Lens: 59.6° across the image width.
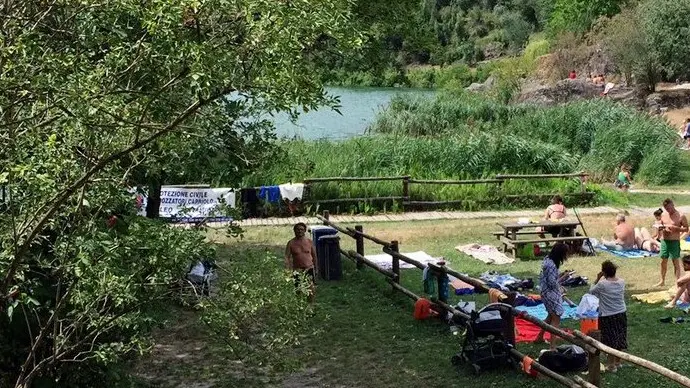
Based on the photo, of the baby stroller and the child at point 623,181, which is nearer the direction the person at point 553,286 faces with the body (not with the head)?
the child

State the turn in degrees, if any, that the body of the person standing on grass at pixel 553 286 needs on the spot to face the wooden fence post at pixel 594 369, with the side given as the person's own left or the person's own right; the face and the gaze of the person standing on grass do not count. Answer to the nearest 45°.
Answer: approximately 90° to the person's own right

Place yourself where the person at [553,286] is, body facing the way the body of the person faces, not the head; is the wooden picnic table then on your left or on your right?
on your left

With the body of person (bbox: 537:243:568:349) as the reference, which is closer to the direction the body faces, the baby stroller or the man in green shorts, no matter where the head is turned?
the man in green shorts

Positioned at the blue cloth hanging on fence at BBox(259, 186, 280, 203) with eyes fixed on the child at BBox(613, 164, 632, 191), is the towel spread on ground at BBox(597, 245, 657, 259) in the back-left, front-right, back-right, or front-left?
front-right

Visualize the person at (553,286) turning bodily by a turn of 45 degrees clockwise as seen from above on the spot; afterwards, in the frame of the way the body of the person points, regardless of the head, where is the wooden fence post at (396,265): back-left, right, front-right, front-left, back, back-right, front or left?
back

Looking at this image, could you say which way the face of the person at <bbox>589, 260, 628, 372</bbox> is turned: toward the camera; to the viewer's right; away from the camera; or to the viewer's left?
away from the camera

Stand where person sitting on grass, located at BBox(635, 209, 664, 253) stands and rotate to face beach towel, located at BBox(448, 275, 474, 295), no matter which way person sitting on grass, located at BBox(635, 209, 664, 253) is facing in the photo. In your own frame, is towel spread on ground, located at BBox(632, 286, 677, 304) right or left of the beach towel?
left

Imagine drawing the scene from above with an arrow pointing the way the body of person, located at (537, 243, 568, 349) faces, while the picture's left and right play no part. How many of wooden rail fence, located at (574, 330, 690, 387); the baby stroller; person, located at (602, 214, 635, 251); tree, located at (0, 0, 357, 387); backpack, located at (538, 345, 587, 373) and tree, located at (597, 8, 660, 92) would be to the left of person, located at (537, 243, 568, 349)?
2
